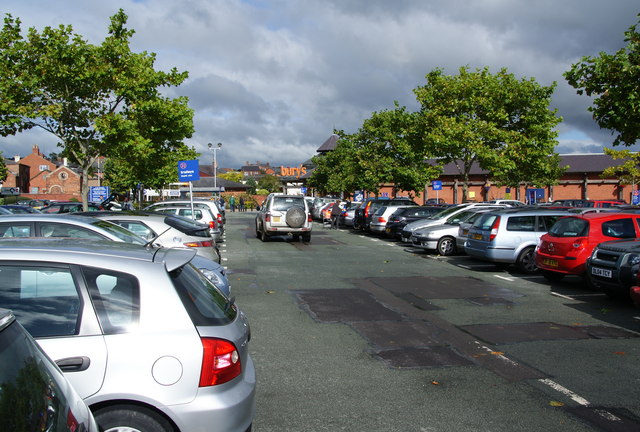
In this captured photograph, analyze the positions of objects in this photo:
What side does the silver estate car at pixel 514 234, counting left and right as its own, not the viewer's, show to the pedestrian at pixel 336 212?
left

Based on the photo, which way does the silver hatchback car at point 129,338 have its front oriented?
to the viewer's left

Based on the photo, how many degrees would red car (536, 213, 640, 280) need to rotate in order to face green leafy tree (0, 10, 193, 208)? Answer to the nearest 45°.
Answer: approximately 135° to its left

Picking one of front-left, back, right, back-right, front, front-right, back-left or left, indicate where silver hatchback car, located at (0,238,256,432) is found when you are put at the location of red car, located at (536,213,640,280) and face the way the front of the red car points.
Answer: back-right

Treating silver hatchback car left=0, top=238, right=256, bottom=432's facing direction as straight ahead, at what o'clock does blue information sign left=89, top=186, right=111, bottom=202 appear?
The blue information sign is roughly at 3 o'clock from the silver hatchback car.

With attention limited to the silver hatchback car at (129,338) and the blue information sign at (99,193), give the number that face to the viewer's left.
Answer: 1

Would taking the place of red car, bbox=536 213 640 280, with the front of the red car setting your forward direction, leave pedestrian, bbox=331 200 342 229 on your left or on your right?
on your left

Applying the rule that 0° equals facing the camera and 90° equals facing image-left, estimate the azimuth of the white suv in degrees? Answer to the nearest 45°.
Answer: approximately 180°

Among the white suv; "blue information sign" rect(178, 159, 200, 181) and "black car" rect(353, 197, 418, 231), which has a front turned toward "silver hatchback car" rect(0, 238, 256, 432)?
the blue information sign
